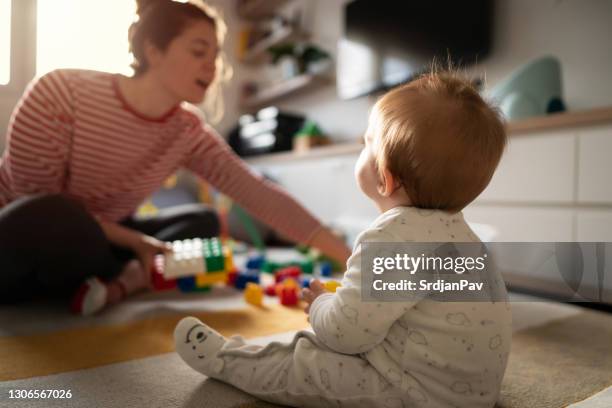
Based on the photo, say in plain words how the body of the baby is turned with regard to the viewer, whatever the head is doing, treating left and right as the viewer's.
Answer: facing away from the viewer and to the left of the viewer

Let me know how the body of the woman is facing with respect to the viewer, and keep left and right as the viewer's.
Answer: facing the viewer and to the right of the viewer

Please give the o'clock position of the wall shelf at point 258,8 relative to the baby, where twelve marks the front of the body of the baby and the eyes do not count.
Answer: The wall shelf is roughly at 1 o'clock from the baby.

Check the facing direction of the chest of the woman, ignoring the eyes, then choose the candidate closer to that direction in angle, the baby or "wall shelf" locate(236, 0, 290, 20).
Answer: the baby

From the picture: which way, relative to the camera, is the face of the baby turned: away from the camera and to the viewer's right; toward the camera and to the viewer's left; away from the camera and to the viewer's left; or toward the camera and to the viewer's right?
away from the camera and to the viewer's left

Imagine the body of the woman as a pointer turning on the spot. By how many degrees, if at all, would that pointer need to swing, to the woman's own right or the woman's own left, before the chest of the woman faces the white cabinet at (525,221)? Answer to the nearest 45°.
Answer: approximately 45° to the woman's own left

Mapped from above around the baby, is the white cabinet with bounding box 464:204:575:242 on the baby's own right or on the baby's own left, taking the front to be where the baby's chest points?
on the baby's own right

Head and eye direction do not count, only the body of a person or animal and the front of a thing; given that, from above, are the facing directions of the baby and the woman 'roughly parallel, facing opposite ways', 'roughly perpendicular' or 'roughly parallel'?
roughly parallel, facing opposite ways

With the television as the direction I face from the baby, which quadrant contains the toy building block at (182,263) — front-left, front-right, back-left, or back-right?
front-left

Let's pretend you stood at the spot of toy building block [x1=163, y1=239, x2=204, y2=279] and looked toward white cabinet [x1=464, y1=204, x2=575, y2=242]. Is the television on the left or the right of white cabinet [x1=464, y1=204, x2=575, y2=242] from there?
left
